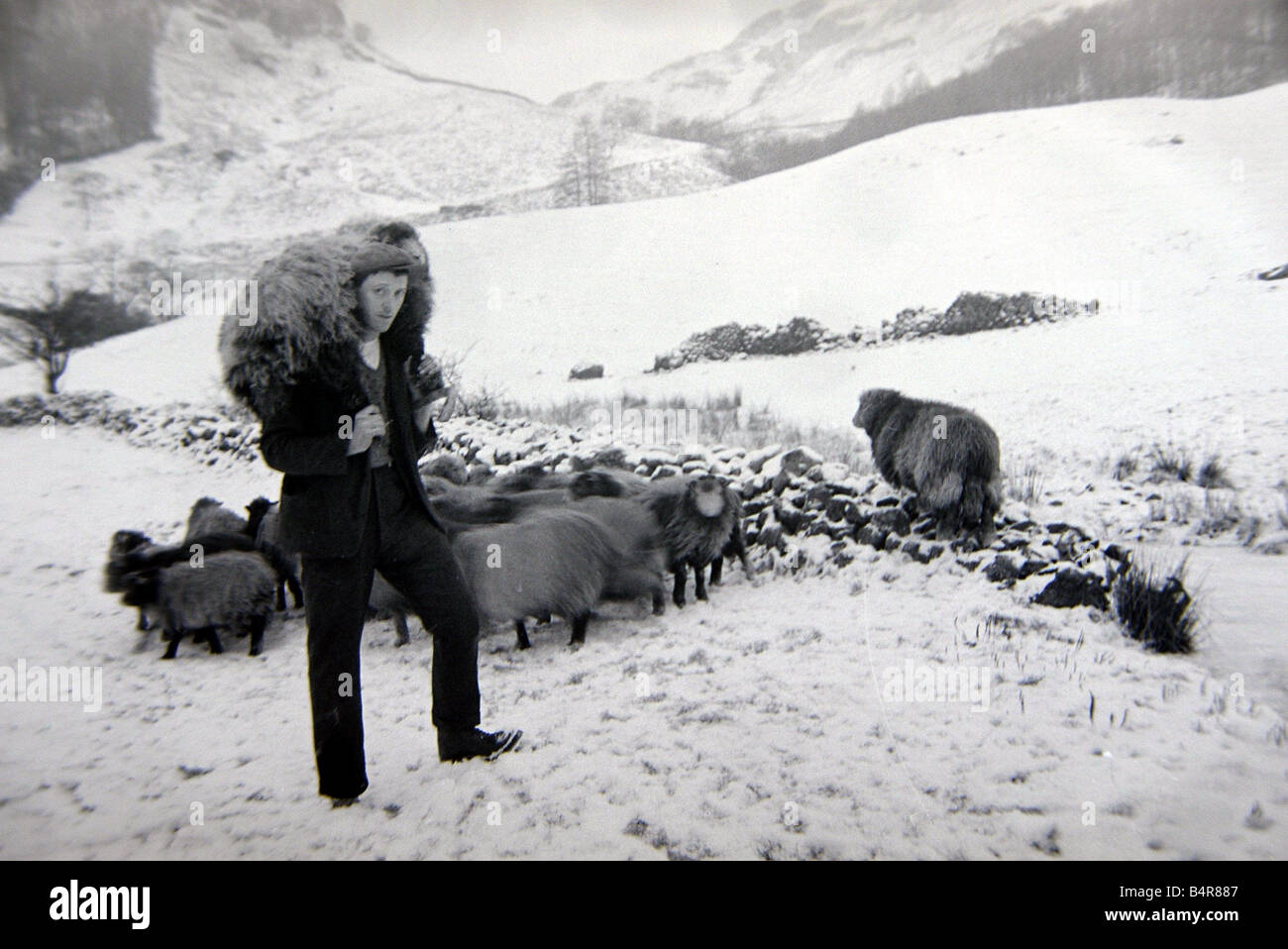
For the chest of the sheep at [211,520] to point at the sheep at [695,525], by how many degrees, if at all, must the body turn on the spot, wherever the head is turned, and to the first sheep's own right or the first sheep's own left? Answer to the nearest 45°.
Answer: approximately 135° to the first sheep's own left

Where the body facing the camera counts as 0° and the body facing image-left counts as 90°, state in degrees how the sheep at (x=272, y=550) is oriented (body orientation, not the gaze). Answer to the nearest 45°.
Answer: approximately 90°

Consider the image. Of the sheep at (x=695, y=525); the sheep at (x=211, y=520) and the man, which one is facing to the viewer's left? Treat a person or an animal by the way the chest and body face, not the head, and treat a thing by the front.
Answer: the sheep at (x=211, y=520)

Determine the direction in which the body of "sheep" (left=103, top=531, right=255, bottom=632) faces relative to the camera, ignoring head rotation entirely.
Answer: to the viewer's left

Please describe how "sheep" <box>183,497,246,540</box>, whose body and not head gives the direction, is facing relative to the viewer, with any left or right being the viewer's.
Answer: facing to the left of the viewer

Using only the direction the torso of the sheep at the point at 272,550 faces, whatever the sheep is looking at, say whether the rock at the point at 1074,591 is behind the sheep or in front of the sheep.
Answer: behind
